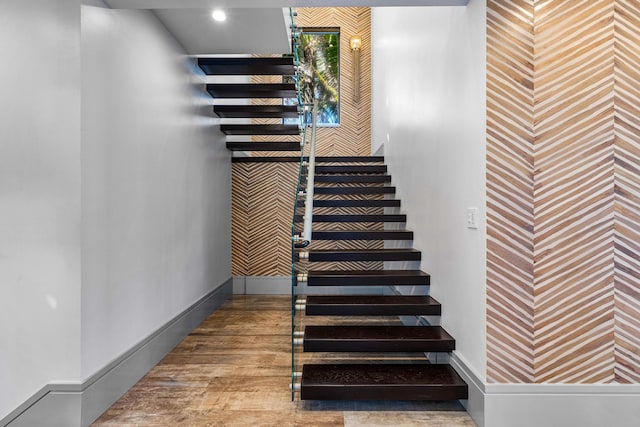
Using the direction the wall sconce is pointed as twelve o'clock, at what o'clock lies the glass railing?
The glass railing is roughly at 12 o'clock from the wall sconce.

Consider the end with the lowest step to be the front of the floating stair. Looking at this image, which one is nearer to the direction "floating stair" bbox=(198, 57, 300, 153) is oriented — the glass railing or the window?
the window

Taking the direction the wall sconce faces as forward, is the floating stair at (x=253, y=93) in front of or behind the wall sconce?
in front

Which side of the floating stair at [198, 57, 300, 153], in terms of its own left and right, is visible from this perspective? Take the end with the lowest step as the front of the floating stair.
back

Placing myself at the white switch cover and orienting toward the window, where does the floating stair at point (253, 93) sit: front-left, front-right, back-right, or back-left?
front-left

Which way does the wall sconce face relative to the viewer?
toward the camera

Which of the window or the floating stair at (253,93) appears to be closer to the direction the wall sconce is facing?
the floating stair

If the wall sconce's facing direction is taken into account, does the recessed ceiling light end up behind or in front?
in front

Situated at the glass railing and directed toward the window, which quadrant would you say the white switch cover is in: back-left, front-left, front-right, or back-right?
back-right

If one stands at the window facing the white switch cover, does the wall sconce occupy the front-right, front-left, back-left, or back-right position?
front-left

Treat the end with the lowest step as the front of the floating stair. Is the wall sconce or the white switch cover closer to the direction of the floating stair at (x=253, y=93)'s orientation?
the wall sconce
